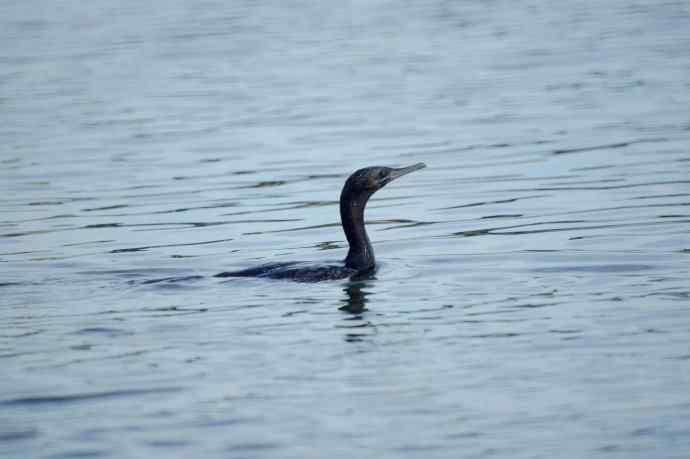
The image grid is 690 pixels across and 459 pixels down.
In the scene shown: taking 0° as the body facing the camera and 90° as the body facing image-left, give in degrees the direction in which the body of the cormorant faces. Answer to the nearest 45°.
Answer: approximately 270°
